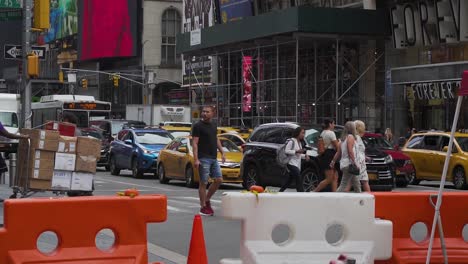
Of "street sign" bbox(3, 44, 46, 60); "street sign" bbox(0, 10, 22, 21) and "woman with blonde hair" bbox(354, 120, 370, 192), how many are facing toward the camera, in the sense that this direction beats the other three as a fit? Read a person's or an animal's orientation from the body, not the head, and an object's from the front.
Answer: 2

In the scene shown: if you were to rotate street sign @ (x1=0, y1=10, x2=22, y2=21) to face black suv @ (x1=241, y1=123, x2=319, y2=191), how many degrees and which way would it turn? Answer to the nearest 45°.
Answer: approximately 45° to its left

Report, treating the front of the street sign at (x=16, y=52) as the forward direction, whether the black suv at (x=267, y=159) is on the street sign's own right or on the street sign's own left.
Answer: on the street sign's own left

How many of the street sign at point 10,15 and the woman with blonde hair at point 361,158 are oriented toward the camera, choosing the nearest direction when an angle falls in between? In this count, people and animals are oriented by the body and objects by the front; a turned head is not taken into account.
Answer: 1
